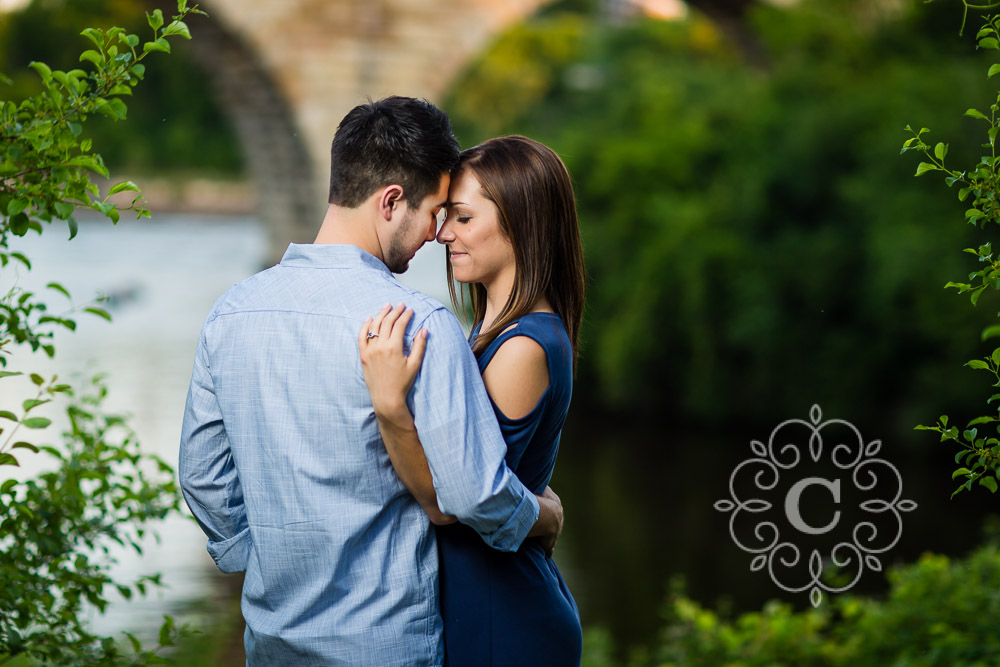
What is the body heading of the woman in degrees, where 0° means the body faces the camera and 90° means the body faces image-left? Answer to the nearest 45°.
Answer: approximately 90°

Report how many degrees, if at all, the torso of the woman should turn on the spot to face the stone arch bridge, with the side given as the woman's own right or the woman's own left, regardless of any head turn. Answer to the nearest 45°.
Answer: approximately 90° to the woman's own right

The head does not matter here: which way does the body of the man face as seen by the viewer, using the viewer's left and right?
facing away from the viewer and to the right of the viewer

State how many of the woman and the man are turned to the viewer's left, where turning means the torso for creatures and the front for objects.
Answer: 1

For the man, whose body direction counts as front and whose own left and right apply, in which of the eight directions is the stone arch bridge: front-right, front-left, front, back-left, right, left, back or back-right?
front-left

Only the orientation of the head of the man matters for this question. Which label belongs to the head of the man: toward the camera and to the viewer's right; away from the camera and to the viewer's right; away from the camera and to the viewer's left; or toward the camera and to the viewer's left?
away from the camera and to the viewer's right
